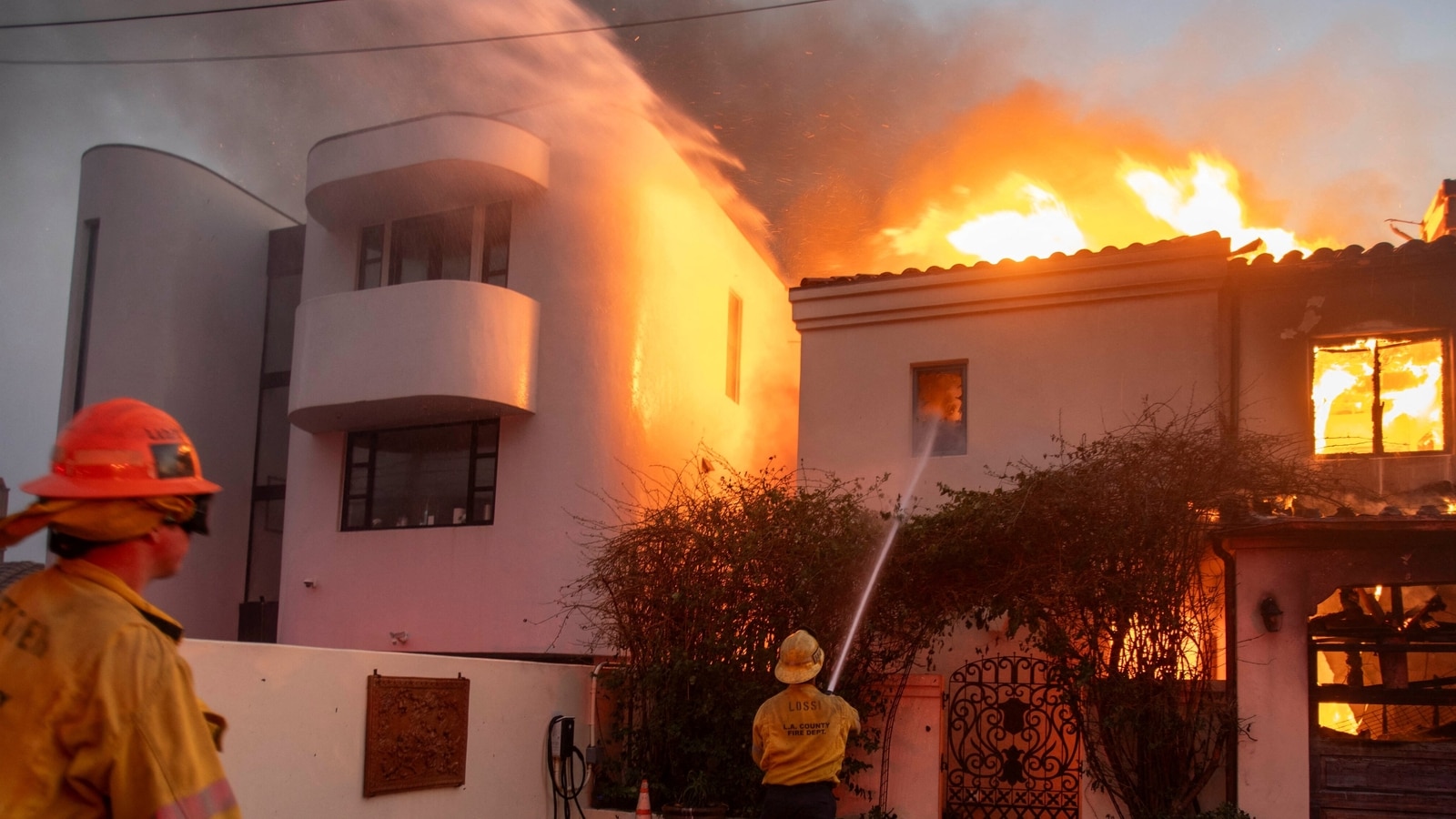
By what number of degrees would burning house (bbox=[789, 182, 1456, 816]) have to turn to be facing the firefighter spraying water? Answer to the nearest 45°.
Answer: approximately 45° to its right

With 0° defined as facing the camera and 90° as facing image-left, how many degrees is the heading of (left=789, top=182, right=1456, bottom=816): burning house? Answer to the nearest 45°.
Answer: approximately 0°

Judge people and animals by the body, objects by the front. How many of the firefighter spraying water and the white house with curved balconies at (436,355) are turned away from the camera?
1

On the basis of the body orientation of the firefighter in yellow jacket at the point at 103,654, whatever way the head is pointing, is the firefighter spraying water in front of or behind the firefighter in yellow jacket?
in front

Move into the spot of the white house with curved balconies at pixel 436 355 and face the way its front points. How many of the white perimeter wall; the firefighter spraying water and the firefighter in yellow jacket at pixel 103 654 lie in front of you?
3

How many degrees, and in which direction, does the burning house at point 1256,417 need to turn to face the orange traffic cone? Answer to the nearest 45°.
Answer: approximately 45° to its right

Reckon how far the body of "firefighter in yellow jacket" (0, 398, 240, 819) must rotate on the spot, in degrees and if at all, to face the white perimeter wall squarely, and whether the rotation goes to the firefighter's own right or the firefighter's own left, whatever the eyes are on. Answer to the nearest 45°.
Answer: approximately 45° to the firefighter's own left

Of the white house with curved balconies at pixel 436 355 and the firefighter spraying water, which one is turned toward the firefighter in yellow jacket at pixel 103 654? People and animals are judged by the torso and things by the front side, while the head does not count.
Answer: the white house with curved balconies

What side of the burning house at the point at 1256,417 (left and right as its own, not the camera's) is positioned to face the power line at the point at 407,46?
right

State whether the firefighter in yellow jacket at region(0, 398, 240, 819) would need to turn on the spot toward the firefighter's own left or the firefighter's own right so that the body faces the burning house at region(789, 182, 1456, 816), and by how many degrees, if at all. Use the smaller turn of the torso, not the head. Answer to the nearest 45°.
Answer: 0° — they already face it

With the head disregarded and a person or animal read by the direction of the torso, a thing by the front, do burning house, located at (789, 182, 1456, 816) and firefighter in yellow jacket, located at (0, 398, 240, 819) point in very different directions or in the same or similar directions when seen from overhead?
very different directions

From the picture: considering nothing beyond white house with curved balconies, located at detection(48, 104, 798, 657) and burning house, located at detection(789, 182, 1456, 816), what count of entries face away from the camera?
0

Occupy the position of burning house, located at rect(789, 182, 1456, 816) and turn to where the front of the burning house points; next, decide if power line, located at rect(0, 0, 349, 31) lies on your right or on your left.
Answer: on your right

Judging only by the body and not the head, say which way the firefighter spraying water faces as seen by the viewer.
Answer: away from the camera

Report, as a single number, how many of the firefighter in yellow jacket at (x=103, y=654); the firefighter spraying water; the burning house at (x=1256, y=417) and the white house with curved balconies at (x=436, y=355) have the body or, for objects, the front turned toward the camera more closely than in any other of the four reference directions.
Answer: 2
